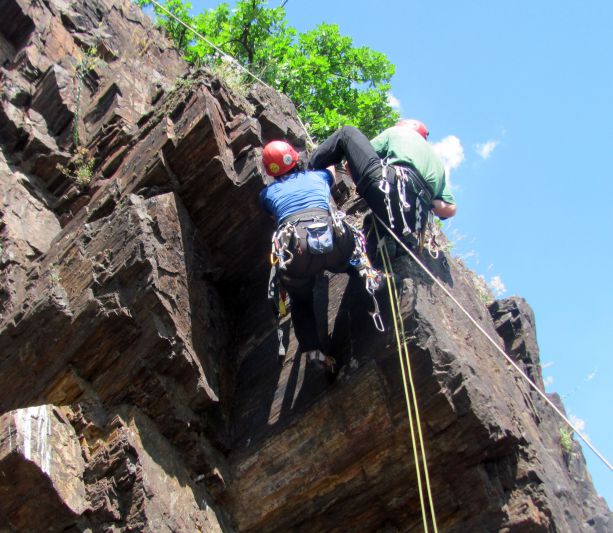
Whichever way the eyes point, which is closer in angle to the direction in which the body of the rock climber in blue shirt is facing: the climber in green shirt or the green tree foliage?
the green tree foliage

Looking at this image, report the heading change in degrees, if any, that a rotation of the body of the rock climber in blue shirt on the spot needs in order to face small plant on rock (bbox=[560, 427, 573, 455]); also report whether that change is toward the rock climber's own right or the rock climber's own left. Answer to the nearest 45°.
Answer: approximately 45° to the rock climber's own right

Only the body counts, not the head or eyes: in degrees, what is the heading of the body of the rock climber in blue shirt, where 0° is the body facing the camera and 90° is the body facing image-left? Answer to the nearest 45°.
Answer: approximately 180°

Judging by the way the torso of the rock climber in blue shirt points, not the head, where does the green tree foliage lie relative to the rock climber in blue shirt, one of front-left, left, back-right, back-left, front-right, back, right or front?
front
